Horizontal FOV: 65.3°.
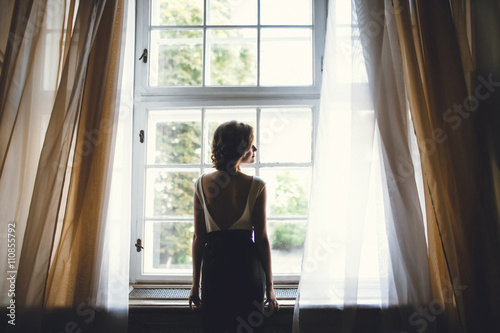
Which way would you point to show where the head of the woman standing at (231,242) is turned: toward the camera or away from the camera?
away from the camera

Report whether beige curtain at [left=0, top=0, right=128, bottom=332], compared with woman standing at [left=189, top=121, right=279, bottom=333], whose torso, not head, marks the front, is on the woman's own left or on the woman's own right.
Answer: on the woman's own left

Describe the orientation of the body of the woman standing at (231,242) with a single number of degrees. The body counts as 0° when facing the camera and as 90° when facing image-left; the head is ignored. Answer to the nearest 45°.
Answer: approximately 180°

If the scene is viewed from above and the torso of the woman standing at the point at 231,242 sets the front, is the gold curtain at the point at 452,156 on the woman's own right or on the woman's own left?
on the woman's own right

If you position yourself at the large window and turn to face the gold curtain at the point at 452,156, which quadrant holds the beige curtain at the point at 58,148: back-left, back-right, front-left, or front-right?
back-right
